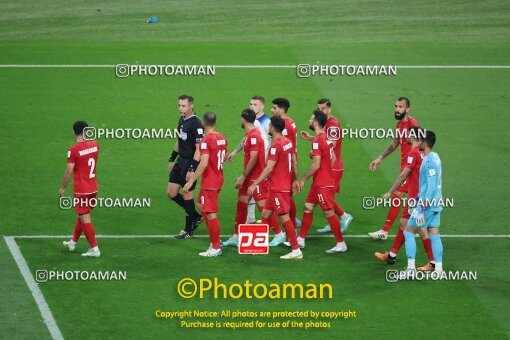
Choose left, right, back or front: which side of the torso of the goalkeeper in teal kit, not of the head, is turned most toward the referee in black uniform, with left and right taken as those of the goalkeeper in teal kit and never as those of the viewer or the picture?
front

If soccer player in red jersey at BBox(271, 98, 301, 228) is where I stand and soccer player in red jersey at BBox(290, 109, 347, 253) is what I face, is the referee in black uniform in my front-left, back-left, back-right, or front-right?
back-right

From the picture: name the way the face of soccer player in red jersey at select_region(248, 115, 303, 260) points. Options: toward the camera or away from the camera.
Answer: away from the camera

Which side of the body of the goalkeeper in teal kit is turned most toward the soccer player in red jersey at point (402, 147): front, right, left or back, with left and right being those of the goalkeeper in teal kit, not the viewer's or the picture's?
right

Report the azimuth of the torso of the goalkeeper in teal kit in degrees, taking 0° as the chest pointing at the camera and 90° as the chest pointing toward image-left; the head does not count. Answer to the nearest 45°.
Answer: approximately 90°

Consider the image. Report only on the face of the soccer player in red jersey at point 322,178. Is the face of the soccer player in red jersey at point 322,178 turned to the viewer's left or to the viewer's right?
to the viewer's left
